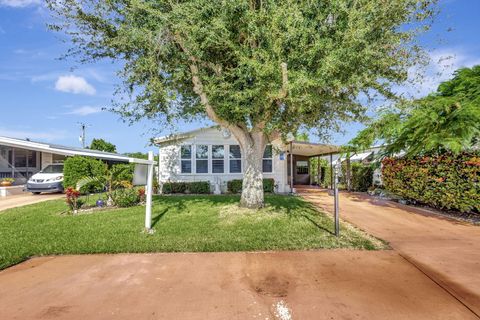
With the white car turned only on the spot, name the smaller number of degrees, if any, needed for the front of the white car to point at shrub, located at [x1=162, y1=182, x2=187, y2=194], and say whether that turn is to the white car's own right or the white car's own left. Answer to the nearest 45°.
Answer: approximately 90° to the white car's own left

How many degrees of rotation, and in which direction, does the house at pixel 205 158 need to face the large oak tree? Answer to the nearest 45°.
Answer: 0° — it already faces it

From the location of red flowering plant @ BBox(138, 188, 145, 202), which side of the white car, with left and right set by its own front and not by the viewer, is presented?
left

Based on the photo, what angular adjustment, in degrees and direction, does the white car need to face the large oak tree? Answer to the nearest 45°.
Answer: approximately 45° to its left

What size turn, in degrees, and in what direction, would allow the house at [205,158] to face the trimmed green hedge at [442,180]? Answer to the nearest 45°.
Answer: approximately 45° to its left

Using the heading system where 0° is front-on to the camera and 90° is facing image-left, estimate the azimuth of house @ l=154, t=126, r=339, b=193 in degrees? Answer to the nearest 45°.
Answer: approximately 0°

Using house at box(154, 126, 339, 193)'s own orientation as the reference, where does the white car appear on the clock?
The white car is roughly at 3 o'clock from the house.

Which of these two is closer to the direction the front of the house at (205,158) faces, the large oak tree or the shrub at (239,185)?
the large oak tree

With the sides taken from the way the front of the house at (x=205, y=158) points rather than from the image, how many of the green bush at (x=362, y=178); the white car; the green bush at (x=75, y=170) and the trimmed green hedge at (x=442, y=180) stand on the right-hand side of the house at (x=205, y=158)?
2
